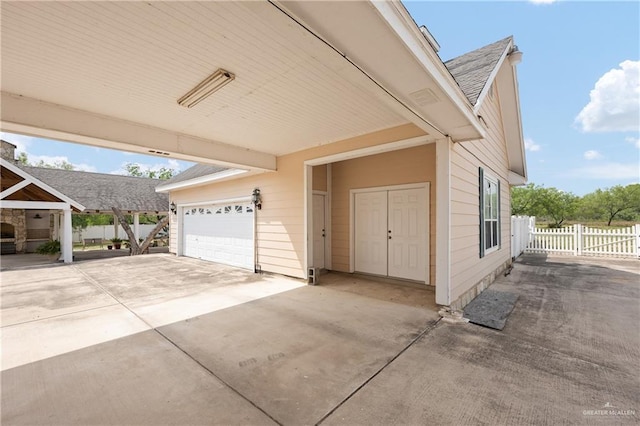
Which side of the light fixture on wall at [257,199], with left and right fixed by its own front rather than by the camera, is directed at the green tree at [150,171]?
right

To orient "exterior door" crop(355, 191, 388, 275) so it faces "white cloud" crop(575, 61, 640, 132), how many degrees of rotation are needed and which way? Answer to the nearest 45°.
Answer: approximately 180°

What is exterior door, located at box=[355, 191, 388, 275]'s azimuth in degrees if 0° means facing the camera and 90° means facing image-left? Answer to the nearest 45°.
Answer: approximately 45°

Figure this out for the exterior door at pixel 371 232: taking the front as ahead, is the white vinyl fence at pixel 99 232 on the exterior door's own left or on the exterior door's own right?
on the exterior door's own right

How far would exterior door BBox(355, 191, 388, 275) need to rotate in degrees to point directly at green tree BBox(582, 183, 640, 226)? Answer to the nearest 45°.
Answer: approximately 180°

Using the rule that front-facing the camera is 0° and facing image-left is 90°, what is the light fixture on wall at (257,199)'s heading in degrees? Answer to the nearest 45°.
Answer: approximately 45°

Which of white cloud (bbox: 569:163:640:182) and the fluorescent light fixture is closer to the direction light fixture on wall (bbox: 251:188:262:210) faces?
the fluorescent light fixture

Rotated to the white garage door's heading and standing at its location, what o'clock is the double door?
The double door is roughly at 9 o'clock from the white garage door.

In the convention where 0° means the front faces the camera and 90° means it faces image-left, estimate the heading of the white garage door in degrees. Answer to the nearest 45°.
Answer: approximately 45°

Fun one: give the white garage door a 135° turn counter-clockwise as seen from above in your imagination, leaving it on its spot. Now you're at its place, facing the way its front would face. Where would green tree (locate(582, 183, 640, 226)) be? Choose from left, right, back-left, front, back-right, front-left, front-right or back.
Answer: front

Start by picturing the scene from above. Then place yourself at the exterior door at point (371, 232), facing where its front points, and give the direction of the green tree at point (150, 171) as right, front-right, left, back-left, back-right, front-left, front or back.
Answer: right

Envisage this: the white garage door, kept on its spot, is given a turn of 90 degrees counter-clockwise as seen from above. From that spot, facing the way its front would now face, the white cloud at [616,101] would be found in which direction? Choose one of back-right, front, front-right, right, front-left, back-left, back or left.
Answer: front-left

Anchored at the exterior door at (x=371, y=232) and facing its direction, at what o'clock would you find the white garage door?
The white garage door is roughly at 2 o'clock from the exterior door.
